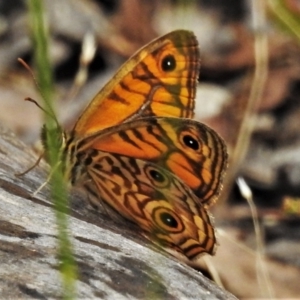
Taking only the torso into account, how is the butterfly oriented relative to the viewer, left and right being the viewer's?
facing to the left of the viewer
